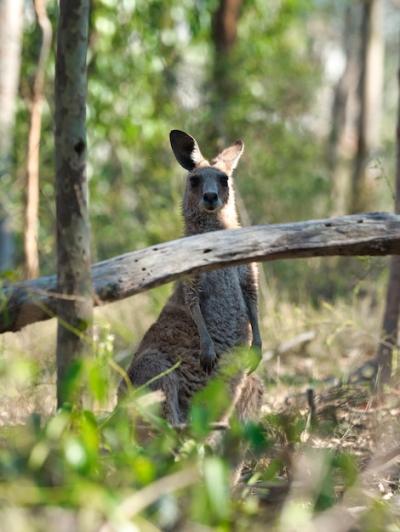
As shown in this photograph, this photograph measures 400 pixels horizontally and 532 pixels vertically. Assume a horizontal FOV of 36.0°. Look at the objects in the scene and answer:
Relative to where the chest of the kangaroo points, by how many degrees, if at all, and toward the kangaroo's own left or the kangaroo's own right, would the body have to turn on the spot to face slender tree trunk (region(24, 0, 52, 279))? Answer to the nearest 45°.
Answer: approximately 180°

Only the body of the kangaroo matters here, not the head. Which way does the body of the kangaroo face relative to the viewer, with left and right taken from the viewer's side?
facing the viewer and to the right of the viewer

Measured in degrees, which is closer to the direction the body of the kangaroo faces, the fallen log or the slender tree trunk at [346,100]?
the fallen log

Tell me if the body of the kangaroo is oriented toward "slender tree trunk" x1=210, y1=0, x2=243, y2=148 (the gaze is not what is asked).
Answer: no

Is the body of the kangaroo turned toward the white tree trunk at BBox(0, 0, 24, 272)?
no

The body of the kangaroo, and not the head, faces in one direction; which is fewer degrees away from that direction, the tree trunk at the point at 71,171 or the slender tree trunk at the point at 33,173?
the tree trunk

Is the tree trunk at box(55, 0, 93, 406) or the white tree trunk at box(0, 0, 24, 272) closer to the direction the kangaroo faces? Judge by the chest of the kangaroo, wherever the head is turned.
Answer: the tree trunk
